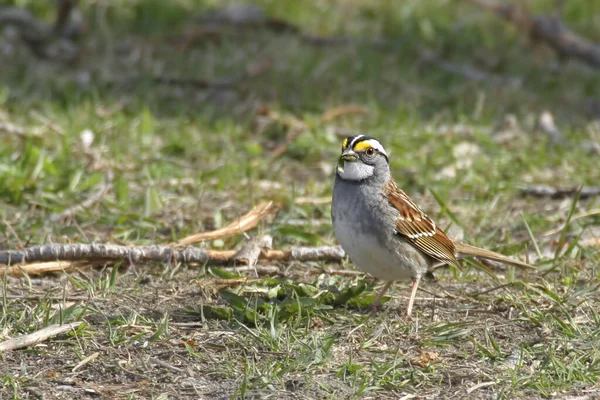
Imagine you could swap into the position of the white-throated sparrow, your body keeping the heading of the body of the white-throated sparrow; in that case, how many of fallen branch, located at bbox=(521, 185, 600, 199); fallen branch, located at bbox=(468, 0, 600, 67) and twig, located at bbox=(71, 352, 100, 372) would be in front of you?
1

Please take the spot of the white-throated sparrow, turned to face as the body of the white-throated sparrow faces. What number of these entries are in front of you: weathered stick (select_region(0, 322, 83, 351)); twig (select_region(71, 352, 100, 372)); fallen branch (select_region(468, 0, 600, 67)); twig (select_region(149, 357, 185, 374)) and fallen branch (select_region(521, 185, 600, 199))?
3

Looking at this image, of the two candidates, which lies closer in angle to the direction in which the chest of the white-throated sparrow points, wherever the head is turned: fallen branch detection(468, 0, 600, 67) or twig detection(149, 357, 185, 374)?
the twig

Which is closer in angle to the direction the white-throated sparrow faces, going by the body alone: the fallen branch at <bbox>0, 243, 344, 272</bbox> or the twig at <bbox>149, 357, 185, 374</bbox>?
the twig

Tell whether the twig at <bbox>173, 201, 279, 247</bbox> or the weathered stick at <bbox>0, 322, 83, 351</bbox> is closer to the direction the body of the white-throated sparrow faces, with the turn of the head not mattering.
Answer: the weathered stick

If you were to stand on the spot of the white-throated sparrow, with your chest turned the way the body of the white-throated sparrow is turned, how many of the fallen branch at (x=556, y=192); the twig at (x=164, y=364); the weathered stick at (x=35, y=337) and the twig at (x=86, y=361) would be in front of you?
3

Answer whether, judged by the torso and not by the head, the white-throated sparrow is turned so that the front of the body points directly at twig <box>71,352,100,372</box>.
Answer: yes

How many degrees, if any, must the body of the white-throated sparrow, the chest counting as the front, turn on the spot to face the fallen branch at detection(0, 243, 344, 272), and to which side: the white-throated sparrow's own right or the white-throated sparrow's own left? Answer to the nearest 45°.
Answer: approximately 45° to the white-throated sparrow's own right

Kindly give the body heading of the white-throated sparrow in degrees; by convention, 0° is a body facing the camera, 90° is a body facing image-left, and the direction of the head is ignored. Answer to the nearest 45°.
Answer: approximately 45°

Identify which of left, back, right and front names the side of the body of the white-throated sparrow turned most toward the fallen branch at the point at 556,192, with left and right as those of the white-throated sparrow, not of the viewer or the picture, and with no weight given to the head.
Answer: back

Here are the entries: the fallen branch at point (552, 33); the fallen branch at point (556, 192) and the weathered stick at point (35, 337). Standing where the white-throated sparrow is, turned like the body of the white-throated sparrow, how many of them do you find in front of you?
1

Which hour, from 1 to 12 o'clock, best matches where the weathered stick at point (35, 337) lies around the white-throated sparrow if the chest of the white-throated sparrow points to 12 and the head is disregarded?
The weathered stick is roughly at 12 o'clock from the white-throated sparrow.

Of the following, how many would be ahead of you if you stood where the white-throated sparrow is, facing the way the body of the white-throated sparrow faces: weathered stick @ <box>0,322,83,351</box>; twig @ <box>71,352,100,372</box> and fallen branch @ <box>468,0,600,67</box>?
2

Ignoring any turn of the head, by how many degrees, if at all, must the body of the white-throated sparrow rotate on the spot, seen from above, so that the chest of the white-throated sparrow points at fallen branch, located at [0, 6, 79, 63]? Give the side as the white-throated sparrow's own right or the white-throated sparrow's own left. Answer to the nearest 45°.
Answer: approximately 90° to the white-throated sparrow's own right
